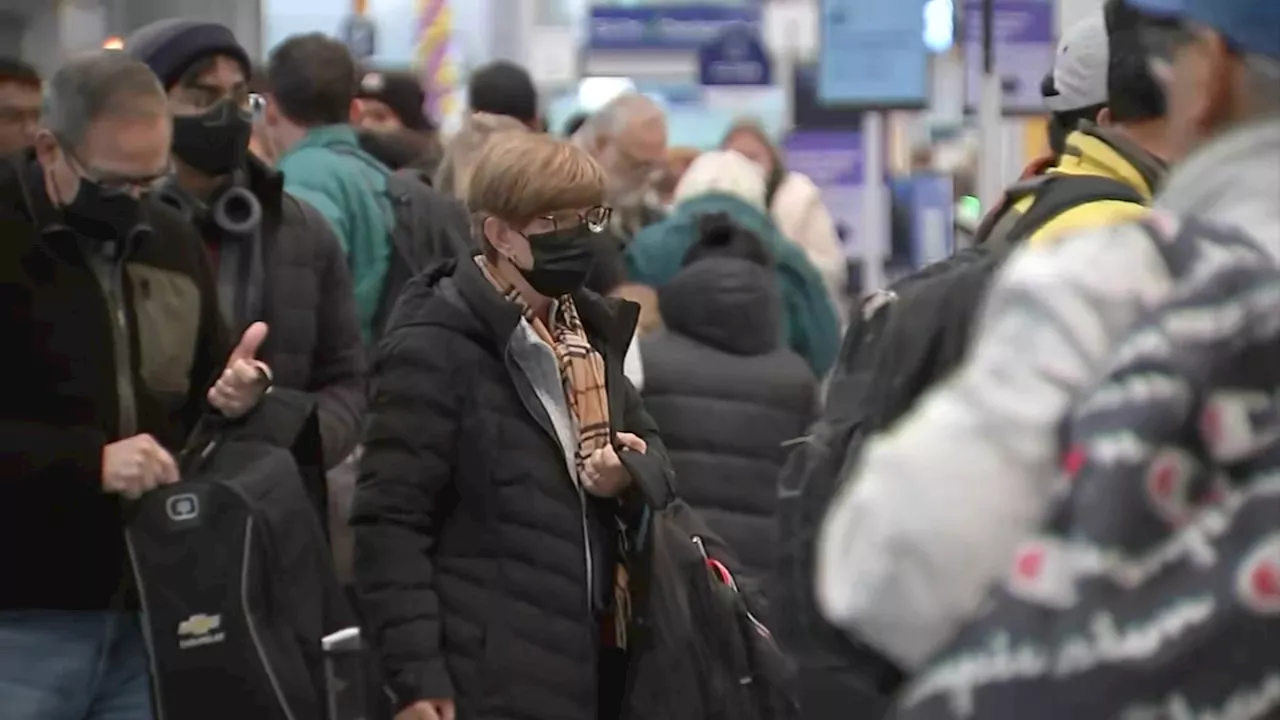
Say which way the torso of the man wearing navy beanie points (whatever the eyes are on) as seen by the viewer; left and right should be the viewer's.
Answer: facing the viewer

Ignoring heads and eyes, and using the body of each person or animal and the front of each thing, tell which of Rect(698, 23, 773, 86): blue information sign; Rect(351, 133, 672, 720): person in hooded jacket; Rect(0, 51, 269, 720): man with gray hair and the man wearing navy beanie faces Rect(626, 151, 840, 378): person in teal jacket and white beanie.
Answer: the blue information sign

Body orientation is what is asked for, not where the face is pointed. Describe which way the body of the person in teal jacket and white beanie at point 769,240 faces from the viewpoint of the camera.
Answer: away from the camera

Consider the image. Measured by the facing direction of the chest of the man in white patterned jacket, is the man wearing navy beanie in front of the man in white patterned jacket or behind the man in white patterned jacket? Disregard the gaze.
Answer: in front

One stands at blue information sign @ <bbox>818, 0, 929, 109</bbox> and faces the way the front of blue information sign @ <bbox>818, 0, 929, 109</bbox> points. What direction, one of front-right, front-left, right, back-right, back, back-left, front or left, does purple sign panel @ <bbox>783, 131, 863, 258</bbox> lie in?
back

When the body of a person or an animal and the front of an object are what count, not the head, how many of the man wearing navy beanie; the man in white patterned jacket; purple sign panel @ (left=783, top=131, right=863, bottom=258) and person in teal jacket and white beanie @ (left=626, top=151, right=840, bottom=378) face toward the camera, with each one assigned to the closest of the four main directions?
2

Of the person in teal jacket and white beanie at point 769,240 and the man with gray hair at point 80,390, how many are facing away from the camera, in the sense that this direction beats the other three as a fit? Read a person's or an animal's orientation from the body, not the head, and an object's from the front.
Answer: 1

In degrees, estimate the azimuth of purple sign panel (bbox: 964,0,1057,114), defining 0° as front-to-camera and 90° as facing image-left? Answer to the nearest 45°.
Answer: approximately 0°

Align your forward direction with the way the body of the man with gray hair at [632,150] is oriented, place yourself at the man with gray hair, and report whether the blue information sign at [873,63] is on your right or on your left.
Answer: on your left

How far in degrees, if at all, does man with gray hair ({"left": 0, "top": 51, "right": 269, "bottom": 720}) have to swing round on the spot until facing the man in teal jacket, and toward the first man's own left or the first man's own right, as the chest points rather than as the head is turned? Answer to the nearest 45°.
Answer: approximately 135° to the first man's own left

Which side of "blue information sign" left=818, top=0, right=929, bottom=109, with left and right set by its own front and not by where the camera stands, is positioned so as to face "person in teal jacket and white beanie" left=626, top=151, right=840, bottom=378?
front

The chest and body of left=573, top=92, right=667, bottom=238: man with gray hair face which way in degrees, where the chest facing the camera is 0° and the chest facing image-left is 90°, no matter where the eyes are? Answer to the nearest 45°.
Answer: approximately 315°

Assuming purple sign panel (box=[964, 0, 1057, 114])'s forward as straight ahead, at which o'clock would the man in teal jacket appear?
The man in teal jacket is roughly at 1 o'clock from the purple sign panel.

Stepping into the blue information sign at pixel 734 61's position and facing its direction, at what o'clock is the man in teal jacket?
The man in teal jacket is roughly at 12 o'clock from the blue information sign.

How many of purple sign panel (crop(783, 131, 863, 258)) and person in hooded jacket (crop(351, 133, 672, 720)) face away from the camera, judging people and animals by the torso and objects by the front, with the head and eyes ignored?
0

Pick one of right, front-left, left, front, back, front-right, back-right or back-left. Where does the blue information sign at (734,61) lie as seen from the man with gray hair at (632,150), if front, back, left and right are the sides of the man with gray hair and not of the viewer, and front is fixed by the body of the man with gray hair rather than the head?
back-left

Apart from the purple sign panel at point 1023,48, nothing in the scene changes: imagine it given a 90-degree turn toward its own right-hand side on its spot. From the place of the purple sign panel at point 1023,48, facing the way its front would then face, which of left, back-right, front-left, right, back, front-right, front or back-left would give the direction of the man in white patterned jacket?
left
